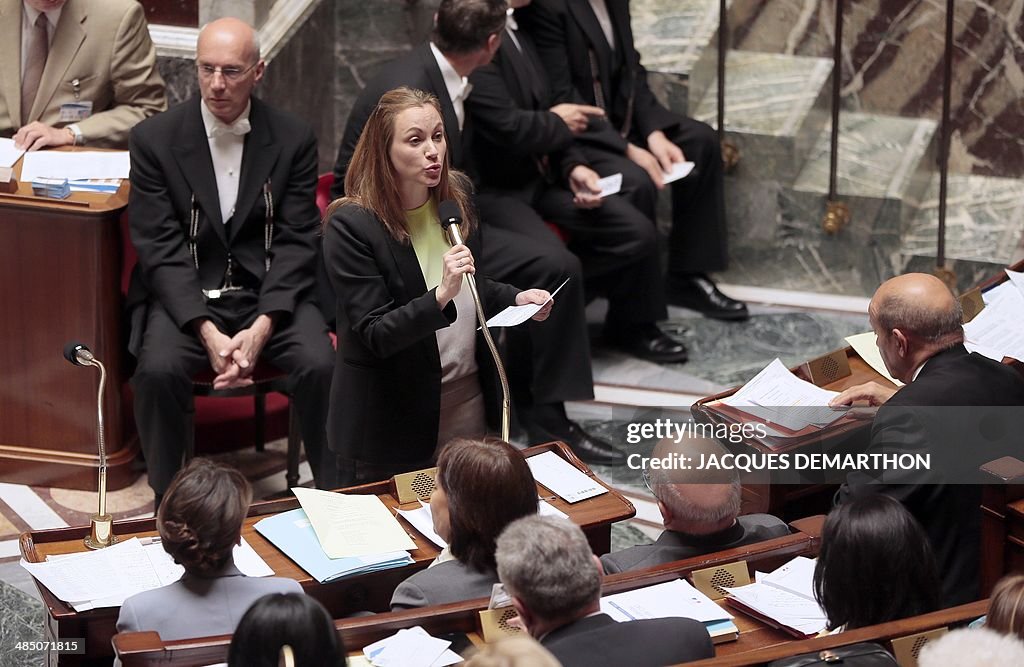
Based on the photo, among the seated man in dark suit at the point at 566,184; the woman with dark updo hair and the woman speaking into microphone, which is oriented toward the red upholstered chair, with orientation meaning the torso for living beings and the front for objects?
the woman with dark updo hair

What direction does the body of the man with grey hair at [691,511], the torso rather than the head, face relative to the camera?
away from the camera

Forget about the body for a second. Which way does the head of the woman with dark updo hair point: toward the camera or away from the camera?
away from the camera

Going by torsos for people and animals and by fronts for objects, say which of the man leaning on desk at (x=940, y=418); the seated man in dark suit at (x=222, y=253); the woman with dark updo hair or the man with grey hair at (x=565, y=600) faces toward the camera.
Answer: the seated man in dark suit

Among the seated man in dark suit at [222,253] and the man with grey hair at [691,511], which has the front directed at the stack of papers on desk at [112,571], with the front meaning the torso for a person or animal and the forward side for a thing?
the seated man in dark suit

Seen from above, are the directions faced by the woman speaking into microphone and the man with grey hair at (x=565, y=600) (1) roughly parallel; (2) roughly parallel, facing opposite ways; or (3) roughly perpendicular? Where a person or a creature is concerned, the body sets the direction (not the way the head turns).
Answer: roughly parallel, facing opposite ways

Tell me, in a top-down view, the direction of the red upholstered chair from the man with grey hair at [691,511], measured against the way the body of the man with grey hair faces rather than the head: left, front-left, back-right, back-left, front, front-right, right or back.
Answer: front-left

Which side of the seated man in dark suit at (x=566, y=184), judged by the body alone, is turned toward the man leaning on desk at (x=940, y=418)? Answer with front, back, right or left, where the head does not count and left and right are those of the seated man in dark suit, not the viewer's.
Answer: front

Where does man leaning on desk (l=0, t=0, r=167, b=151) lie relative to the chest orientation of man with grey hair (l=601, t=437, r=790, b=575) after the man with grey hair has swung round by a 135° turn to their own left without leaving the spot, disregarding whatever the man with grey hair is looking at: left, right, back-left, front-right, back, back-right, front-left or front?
right

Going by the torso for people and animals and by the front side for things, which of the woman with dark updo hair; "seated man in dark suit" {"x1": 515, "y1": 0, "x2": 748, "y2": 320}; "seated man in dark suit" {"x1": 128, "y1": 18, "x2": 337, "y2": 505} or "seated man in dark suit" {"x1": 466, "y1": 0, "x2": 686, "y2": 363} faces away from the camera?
the woman with dark updo hair

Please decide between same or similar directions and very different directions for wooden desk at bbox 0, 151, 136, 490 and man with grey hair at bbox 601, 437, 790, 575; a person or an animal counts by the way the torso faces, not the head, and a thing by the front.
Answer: very different directions

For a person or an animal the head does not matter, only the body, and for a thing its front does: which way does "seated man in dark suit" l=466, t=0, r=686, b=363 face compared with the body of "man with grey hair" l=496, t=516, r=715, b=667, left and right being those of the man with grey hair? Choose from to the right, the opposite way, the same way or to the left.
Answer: the opposite way

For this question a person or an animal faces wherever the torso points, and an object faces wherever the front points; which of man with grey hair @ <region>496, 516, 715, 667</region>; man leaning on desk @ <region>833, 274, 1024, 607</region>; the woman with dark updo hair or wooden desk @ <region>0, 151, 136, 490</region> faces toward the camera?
the wooden desk

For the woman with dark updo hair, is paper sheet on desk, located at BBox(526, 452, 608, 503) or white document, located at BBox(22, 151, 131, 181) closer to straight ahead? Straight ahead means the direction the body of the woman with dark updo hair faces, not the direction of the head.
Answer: the white document

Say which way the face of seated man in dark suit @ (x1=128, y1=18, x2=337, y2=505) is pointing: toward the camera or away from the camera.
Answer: toward the camera

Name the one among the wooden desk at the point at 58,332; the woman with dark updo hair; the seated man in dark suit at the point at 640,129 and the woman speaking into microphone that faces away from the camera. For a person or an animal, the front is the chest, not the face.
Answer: the woman with dark updo hair

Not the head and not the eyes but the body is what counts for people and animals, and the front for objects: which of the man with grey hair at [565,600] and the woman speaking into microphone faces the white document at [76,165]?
the man with grey hair

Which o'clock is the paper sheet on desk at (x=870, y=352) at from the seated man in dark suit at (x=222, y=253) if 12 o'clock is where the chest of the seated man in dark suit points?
The paper sheet on desk is roughly at 10 o'clock from the seated man in dark suit.

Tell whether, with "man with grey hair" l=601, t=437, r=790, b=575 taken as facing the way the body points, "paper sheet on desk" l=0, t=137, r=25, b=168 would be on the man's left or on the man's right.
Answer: on the man's left

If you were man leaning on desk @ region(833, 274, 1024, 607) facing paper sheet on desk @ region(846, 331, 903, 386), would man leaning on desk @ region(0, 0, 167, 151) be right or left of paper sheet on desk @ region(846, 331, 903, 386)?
left

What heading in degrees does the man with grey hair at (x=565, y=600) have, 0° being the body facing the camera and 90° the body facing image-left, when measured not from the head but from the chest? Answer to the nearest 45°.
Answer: approximately 135°

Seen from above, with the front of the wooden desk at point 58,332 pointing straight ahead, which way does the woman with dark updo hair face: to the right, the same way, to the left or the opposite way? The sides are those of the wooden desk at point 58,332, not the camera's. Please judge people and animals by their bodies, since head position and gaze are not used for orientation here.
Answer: the opposite way

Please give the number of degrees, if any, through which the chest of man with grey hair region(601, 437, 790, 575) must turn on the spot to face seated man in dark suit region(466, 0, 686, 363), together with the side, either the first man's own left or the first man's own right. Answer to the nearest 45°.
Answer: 0° — they already face them

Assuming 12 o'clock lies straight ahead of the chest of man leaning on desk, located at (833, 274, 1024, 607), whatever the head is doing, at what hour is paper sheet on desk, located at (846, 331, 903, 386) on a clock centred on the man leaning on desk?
The paper sheet on desk is roughly at 1 o'clock from the man leaning on desk.

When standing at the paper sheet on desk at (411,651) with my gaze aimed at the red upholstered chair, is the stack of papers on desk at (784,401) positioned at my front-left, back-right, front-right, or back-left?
front-right
